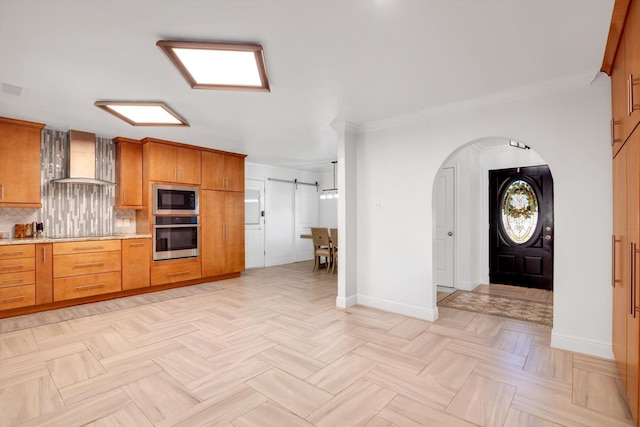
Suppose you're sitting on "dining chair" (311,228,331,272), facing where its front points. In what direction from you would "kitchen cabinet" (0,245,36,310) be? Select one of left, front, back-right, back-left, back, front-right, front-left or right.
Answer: back

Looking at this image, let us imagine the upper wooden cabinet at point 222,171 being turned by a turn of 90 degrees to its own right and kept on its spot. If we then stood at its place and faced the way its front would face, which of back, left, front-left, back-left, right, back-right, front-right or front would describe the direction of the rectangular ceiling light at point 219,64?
front-left

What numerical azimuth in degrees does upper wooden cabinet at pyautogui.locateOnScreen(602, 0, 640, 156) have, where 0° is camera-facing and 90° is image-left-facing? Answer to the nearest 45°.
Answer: approximately 90°

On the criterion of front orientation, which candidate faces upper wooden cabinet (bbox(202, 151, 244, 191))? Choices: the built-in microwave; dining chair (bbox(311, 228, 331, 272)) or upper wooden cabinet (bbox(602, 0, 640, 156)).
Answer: upper wooden cabinet (bbox(602, 0, 640, 156))

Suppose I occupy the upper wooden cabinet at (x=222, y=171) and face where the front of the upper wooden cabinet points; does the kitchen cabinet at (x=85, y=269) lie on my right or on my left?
on my right

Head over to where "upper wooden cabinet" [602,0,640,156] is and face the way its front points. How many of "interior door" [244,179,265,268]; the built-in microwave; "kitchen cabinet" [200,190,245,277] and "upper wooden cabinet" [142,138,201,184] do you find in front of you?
4

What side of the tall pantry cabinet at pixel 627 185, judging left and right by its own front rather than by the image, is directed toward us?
left

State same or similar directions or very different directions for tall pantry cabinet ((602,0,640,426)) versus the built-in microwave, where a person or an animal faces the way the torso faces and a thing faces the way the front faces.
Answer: very different directions

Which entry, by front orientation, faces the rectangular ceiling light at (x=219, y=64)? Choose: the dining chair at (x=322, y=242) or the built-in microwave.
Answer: the built-in microwave

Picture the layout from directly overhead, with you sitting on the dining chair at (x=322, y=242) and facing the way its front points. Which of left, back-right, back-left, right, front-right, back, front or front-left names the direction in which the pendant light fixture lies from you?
front-left

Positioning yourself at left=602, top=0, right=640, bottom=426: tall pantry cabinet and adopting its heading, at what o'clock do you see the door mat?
The door mat is roughly at 2 o'clock from the tall pantry cabinet.
